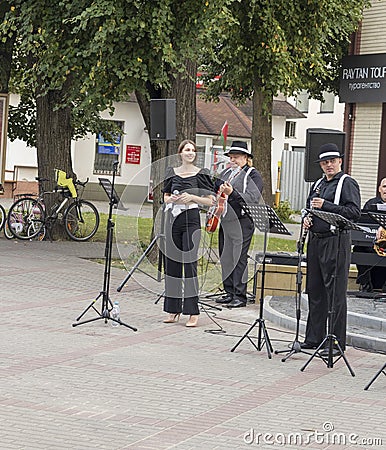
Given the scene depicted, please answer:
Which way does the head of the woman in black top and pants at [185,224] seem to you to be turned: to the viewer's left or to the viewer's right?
to the viewer's right

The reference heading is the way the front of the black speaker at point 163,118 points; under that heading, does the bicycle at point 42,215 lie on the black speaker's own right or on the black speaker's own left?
on the black speaker's own right

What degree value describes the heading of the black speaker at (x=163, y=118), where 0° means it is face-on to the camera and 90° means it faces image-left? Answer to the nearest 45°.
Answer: approximately 45°

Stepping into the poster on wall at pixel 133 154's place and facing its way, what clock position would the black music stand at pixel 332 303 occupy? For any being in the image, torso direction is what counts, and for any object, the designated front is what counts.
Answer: The black music stand is roughly at 12 o'clock from the poster on wall.

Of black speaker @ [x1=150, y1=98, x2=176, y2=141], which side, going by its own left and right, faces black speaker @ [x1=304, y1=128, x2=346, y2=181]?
left

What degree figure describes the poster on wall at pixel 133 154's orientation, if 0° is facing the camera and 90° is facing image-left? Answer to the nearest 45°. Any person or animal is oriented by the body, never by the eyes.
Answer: approximately 0°

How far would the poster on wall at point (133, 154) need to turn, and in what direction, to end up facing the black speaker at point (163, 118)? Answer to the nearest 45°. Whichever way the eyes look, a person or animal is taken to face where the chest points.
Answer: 0° — it already faces it

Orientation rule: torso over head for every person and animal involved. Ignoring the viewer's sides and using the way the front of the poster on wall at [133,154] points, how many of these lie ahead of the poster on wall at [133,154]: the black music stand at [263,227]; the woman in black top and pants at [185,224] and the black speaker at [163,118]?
3

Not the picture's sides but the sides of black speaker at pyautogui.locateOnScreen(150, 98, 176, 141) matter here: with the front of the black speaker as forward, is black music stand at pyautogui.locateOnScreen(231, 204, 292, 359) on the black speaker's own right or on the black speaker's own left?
on the black speaker's own left

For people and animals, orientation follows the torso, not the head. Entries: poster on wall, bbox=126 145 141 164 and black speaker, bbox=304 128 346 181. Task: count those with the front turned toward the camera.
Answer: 2

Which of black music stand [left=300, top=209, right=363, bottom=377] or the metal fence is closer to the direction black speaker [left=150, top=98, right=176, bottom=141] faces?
the black music stand

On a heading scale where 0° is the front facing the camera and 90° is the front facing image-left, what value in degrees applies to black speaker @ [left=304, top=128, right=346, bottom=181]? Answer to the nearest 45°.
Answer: approximately 0°

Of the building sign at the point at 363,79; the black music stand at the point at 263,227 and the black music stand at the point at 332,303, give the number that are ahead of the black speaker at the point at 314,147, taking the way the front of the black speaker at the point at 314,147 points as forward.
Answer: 2

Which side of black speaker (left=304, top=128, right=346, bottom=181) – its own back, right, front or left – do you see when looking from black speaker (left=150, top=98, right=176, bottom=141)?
right
